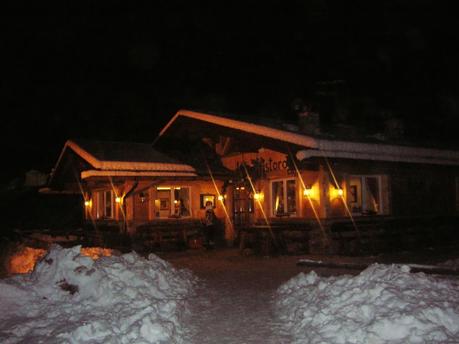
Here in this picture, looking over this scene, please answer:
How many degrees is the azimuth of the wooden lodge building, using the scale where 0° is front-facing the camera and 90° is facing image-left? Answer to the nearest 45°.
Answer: approximately 45°

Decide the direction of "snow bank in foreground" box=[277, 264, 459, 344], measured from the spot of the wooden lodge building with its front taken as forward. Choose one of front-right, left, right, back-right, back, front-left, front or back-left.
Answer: front-left

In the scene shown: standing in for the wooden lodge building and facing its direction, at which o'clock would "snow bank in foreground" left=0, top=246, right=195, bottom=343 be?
The snow bank in foreground is roughly at 11 o'clock from the wooden lodge building.

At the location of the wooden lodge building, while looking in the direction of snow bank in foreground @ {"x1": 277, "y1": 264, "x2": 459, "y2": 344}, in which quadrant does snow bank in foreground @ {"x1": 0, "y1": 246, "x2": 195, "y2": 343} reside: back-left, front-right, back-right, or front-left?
front-right
